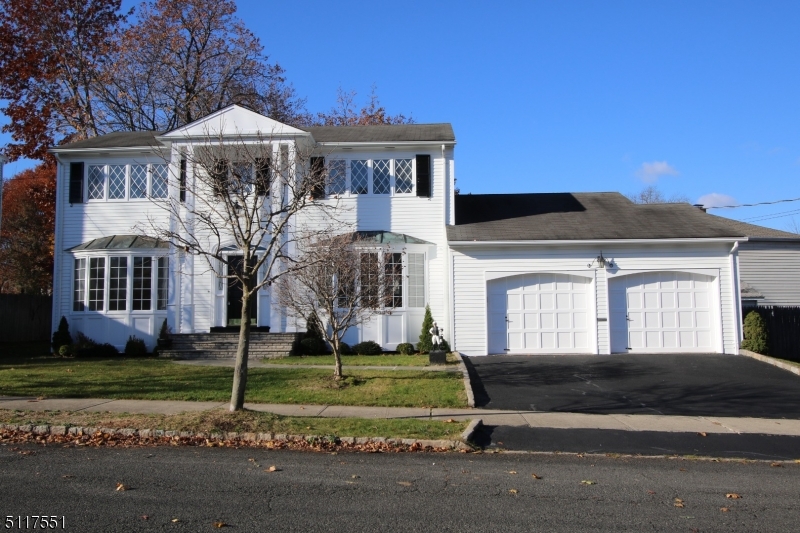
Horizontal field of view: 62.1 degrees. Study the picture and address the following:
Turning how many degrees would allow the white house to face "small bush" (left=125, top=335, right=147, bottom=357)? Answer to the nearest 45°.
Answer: approximately 90° to its right

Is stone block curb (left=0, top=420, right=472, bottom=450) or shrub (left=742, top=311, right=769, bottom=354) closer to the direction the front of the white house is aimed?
the stone block curb

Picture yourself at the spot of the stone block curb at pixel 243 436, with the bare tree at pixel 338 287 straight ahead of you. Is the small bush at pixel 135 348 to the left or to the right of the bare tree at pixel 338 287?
left

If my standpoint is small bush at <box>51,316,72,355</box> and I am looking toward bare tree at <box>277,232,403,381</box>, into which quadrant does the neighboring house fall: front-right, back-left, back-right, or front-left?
front-left

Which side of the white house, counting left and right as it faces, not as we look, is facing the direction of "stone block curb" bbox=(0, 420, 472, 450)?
front

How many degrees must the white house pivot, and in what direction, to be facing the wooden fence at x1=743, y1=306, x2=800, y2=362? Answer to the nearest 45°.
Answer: approximately 90° to its left

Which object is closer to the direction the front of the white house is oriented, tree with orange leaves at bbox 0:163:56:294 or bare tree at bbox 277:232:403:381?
the bare tree

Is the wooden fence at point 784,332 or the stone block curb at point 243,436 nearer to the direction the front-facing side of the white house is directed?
the stone block curb

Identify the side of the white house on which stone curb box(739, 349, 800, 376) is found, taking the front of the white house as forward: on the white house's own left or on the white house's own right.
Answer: on the white house's own left

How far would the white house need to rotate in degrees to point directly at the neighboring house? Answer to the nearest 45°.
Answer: approximately 135° to its left

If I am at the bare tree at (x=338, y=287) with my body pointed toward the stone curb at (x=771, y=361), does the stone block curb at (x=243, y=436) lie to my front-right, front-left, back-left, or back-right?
back-right

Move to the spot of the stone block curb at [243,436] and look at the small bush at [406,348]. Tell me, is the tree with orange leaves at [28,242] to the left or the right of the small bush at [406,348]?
left

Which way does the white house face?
toward the camera

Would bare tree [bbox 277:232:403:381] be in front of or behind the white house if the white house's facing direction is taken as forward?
in front

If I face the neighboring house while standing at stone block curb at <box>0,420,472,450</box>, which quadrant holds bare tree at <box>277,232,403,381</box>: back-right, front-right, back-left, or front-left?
front-left
